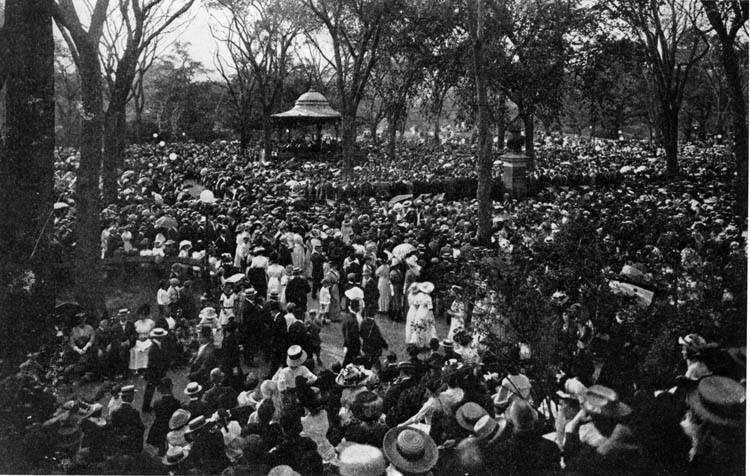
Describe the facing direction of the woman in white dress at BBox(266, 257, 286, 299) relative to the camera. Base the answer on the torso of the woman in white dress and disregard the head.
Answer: away from the camera

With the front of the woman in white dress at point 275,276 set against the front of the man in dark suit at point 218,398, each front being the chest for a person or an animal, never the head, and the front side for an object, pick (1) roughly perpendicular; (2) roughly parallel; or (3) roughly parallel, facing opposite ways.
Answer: roughly parallel

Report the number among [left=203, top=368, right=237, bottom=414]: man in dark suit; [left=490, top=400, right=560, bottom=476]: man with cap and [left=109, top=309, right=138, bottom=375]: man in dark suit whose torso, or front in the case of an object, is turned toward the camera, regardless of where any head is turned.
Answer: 1

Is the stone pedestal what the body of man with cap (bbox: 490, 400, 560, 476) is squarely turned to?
yes

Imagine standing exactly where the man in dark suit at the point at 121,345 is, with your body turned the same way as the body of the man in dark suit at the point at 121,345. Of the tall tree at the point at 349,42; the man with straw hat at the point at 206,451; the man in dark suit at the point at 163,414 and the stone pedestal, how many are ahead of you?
2

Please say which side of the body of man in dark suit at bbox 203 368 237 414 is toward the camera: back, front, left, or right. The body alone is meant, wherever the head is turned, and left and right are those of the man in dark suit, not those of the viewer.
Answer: back

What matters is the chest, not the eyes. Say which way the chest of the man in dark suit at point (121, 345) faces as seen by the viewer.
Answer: toward the camera

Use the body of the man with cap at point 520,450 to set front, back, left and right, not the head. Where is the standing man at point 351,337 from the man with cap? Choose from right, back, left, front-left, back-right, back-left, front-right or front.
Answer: front-left

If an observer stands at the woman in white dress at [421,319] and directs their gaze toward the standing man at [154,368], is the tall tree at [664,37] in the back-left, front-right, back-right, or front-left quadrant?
back-right

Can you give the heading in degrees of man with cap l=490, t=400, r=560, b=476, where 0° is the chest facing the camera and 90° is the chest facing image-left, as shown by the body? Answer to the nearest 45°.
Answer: approximately 180°

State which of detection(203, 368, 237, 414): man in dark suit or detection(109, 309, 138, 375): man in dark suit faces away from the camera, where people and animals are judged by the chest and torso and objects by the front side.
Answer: detection(203, 368, 237, 414): man in dark suit

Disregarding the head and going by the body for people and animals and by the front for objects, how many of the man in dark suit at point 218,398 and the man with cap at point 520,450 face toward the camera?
0

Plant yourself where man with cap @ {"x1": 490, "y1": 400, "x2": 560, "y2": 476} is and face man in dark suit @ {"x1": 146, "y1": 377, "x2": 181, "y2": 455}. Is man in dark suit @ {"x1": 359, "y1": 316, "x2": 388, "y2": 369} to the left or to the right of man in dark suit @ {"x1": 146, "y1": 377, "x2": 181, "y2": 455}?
right

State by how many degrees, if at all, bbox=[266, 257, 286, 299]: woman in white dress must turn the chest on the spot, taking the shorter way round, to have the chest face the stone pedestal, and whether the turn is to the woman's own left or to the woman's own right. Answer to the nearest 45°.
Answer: approximately 45° to the woman's own right

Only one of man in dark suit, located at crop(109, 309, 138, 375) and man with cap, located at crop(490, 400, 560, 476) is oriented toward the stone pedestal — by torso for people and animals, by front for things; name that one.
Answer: the man with cap
